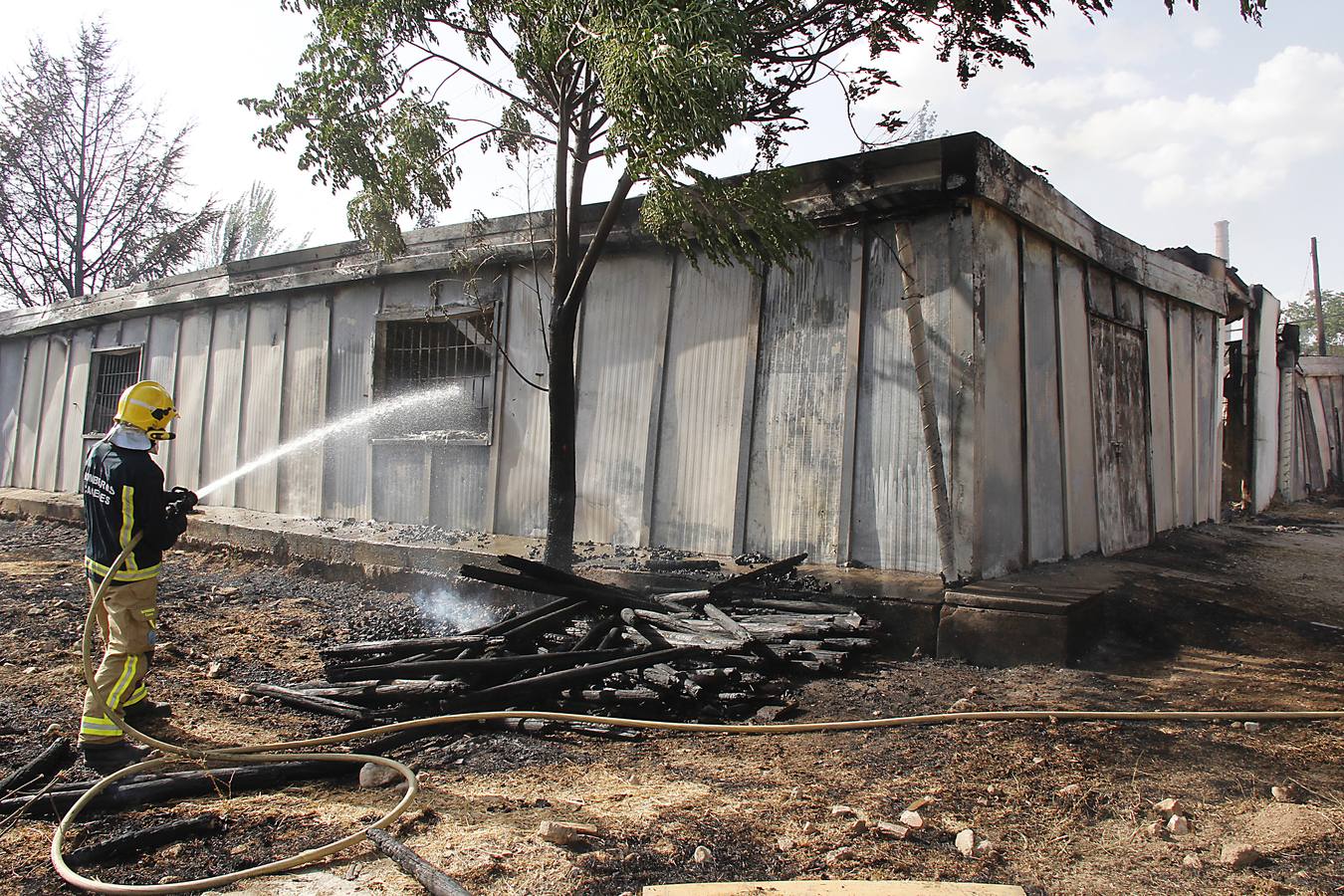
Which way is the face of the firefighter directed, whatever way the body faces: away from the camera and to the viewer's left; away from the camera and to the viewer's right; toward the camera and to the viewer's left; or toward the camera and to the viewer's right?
away from the camera and to the viewer's right

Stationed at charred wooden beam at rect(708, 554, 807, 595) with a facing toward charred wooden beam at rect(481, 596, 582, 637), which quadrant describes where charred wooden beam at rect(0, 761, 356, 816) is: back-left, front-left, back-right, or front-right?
front-left

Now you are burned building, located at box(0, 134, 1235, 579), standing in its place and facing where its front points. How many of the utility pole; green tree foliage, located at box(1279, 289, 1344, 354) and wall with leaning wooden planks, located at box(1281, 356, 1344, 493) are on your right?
0

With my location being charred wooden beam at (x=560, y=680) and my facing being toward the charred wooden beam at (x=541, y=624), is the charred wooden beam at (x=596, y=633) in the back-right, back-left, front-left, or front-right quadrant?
front-right

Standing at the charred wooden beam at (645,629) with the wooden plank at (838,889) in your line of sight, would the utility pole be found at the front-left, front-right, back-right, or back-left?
back-left

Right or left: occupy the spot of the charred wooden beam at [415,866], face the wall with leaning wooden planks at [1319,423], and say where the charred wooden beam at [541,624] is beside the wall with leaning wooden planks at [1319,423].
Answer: left

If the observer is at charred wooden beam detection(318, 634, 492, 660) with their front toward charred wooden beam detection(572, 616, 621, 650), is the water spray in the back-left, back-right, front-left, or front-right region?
back-left

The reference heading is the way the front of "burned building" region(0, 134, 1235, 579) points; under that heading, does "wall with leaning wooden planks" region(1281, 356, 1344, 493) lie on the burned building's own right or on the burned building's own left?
on the burned building's own left

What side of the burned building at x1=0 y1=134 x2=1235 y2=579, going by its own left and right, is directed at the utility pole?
left

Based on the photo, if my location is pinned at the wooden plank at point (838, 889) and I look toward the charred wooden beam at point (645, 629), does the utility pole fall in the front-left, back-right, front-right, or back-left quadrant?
front-right
